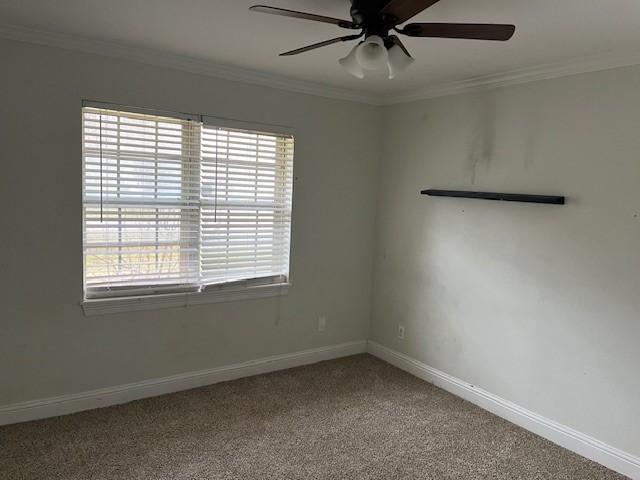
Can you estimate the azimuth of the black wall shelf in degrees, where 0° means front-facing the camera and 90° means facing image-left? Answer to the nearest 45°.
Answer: approximately 45°

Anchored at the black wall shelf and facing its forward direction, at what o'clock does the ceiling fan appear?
The ceiling fan is roughly at 11 o'clock from the black wall shelf.
